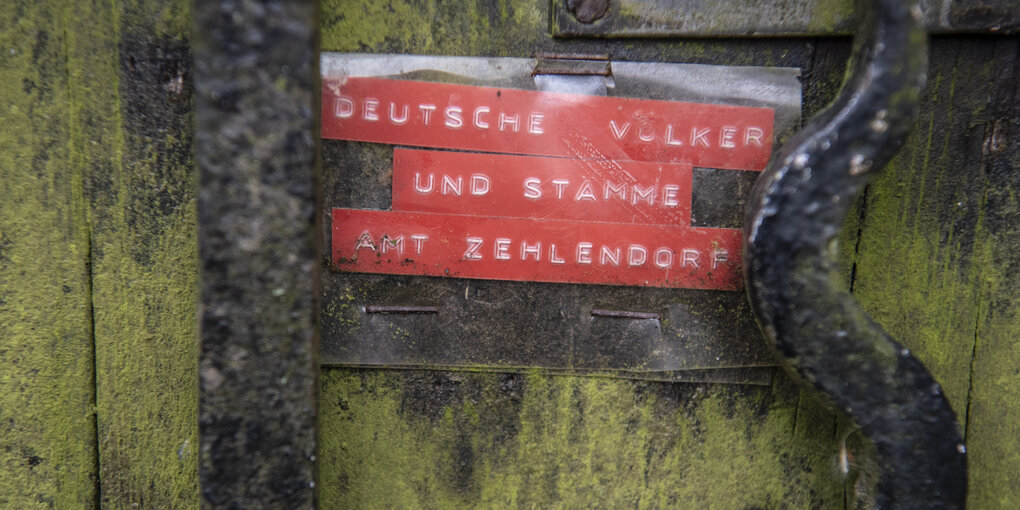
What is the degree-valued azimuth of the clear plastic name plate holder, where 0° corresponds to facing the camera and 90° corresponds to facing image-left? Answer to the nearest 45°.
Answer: approximately 0°

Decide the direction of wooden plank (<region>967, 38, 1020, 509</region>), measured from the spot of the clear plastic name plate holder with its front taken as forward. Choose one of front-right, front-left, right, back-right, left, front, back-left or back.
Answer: left
